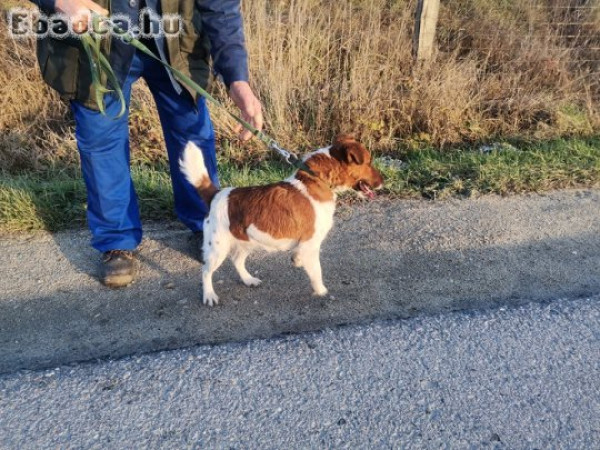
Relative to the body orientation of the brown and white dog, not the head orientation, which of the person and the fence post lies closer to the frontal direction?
the fence post

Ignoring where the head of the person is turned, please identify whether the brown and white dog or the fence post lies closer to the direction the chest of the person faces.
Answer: the brown and white dog

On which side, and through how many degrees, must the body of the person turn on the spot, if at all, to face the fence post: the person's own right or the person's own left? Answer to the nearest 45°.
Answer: approximately 135° to the person's own left

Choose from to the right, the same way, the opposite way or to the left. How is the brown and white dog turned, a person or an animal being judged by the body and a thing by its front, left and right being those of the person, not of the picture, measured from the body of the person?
to the left

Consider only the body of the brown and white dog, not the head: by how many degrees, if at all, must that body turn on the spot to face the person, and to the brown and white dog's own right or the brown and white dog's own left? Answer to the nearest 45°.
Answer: approximately 135° to the brown and white dog's own left

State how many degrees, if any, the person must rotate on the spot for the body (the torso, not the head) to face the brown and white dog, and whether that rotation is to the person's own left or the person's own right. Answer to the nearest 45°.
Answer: approximately 45° to the person's own left

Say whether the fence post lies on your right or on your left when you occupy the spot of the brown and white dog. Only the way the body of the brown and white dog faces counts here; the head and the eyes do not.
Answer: on your left

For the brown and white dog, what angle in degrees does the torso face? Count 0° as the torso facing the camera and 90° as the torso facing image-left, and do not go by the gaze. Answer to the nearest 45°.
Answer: approximately 270°
